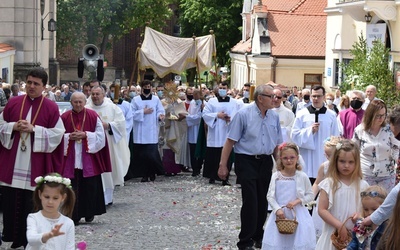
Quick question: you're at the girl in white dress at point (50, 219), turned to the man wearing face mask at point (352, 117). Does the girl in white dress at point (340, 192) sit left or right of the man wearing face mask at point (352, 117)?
right

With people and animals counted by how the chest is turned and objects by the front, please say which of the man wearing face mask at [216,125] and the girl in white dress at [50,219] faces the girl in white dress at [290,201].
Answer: the man wearing face mask

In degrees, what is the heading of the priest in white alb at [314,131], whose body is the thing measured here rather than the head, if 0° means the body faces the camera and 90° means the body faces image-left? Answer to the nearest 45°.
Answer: approximately 0°

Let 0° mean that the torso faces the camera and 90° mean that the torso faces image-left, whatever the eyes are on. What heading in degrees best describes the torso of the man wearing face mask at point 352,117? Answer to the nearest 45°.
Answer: approximately 0°

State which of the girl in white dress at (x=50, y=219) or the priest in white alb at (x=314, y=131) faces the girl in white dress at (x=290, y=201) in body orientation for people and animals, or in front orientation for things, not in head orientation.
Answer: the priest in white alb

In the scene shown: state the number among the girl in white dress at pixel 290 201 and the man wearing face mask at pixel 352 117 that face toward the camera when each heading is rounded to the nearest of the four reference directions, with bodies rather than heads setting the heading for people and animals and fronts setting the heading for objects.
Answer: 2

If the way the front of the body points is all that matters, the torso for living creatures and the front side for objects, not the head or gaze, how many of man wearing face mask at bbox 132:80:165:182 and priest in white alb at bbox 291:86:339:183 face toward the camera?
2
